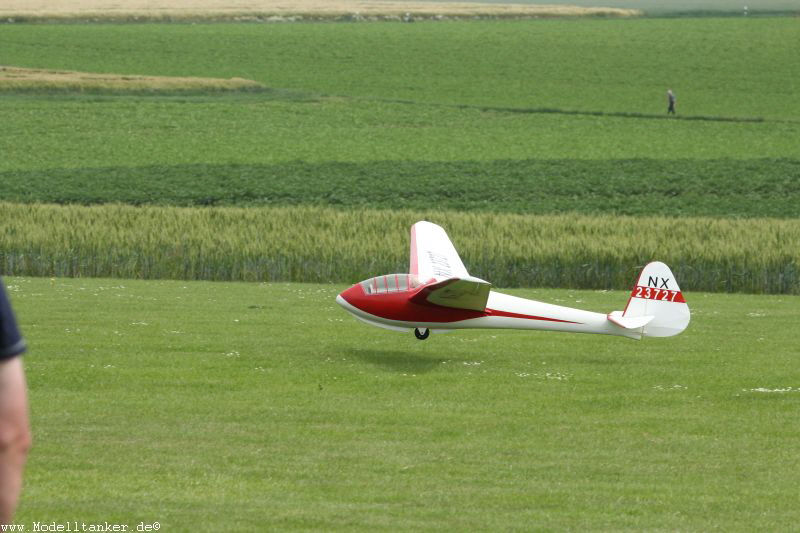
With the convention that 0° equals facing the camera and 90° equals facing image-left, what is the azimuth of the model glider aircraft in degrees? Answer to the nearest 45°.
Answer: approximately 90°
